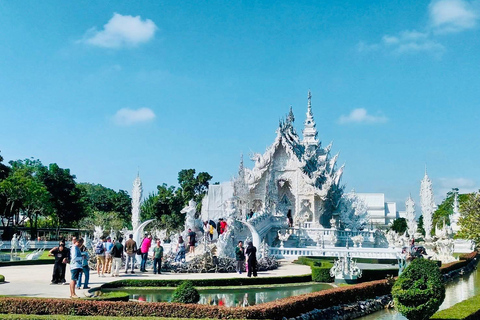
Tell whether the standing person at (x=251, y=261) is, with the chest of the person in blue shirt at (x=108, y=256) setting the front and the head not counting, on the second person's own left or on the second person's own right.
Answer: on the second person's own right

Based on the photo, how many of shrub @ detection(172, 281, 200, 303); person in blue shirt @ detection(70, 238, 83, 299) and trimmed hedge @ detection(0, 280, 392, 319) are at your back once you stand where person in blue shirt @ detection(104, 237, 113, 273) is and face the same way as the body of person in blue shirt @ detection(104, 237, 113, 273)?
3

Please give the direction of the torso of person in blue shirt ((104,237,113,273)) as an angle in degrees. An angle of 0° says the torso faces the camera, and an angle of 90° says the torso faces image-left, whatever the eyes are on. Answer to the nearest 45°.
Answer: approximately 180°

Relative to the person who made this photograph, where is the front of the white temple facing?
facing the viewer and to the left of the viewer

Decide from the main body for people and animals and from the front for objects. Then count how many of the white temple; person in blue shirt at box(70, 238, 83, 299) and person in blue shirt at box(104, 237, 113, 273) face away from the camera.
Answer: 1

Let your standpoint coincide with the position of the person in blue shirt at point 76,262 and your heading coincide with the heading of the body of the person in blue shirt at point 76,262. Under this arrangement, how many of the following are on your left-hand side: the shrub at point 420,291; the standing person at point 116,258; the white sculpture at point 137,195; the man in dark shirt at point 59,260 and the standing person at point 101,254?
4

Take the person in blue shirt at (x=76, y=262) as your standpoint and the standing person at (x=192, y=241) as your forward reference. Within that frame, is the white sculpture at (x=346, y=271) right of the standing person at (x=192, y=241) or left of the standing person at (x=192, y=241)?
right
